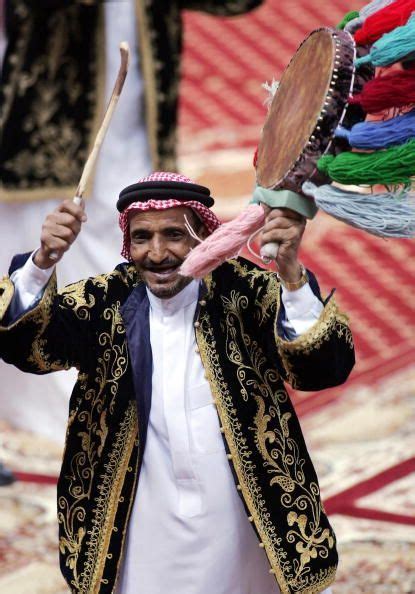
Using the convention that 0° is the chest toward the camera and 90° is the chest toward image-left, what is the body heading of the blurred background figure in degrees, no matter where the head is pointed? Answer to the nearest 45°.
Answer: approximately 315°

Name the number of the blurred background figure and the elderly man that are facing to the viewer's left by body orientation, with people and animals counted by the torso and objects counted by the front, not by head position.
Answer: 0

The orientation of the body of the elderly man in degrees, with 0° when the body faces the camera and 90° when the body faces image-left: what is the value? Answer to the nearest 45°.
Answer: approximately 0°

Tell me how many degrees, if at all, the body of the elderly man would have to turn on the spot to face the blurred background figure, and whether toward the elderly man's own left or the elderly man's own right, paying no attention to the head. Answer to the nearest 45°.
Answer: approximately 180°

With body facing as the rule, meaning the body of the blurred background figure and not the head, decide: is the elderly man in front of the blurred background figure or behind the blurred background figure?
in front
